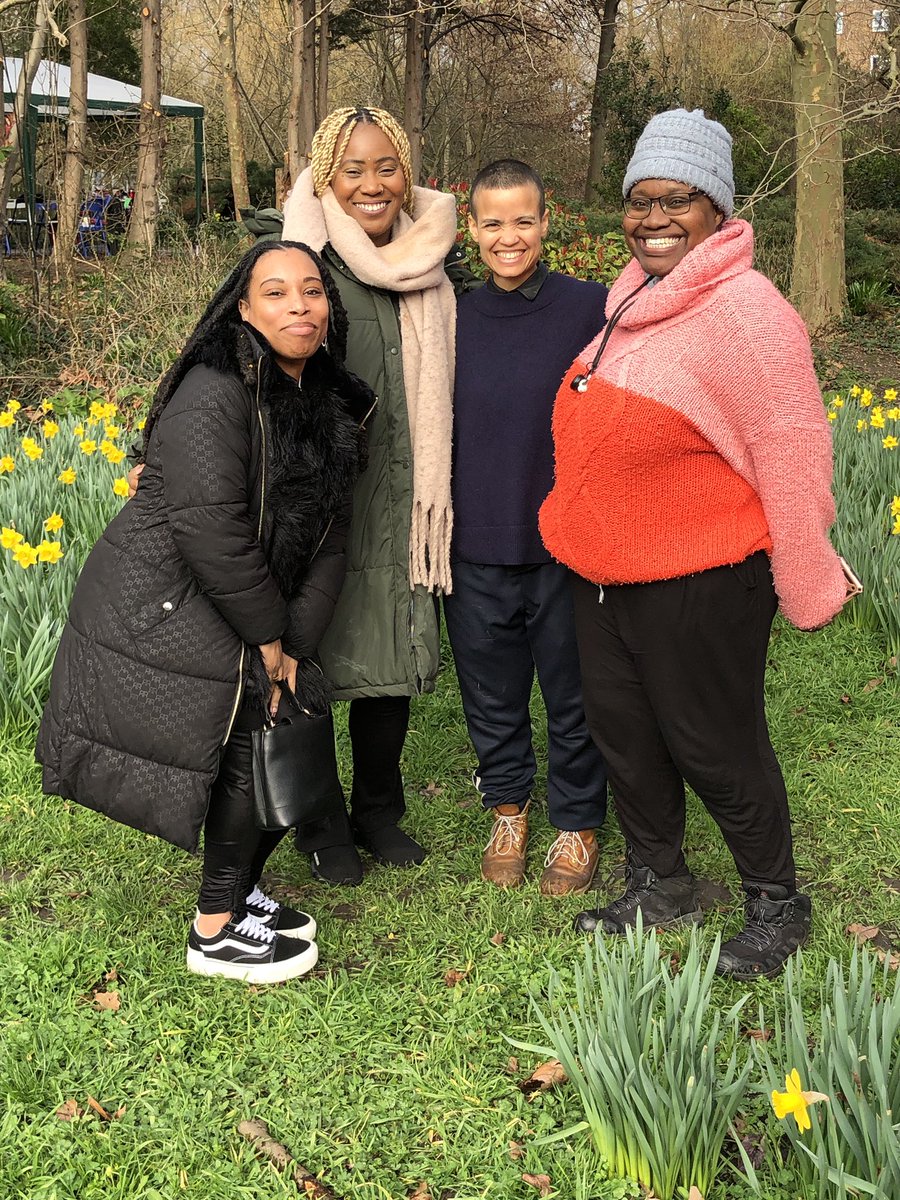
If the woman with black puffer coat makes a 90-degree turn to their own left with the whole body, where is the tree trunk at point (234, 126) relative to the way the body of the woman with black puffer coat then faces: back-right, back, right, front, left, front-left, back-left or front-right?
front-left

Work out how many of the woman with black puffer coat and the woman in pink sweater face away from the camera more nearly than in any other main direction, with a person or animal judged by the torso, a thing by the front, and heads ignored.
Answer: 0

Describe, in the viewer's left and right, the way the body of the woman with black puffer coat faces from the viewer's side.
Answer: facing the viewer and to the right of the viewer

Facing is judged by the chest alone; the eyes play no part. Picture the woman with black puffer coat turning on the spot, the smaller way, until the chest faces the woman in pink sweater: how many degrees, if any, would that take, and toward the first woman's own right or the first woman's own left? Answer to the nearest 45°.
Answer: approximately 45° to the first woman's own left

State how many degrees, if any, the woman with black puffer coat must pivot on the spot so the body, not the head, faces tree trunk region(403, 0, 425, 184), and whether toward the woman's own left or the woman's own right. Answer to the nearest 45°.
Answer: approximately 135° to the woman's own left

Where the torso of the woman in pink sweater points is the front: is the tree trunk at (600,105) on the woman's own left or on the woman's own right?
on the woman's own right

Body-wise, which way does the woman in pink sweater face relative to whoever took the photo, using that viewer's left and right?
facing the viewer and to the left of the viewer

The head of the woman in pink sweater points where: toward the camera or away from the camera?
toward the camera

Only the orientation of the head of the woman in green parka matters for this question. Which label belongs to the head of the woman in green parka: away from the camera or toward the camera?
toward the camera

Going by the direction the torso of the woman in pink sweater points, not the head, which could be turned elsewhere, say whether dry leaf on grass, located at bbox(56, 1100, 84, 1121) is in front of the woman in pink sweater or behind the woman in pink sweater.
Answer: in front

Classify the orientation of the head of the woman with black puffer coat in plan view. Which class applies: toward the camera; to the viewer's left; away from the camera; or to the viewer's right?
toward the camera

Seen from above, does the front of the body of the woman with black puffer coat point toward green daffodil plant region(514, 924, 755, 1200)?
yes
